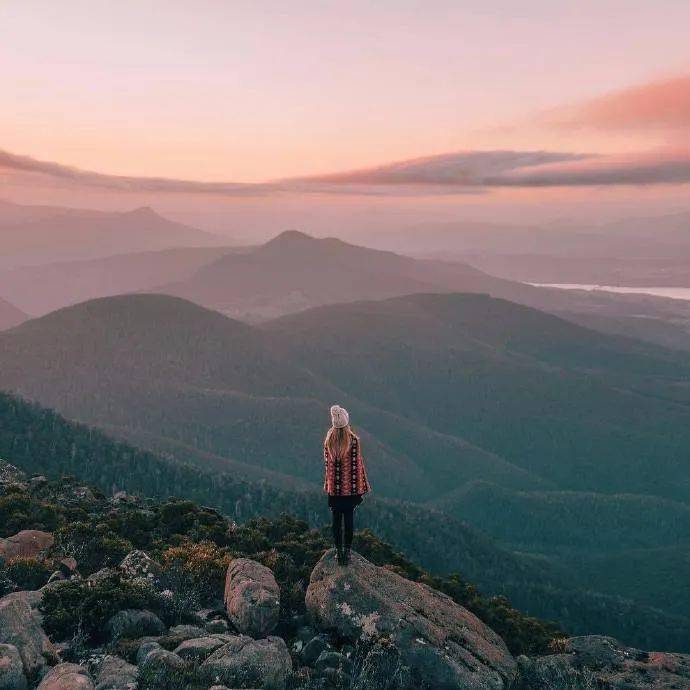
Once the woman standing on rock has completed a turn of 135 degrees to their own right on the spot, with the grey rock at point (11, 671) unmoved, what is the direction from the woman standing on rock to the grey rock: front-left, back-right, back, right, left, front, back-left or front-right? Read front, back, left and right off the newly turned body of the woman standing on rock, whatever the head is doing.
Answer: right

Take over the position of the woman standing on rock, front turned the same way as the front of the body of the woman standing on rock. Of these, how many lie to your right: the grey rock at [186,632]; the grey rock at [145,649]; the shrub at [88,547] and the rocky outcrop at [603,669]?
1

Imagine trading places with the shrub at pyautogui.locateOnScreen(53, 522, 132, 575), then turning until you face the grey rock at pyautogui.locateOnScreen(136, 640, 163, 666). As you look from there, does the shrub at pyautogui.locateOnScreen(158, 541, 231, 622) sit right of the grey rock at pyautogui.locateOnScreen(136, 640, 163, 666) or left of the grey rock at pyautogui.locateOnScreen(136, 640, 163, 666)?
left

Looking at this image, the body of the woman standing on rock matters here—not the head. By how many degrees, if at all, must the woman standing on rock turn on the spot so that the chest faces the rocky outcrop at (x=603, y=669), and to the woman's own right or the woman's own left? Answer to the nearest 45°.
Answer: approximately 90° to the woman's own right

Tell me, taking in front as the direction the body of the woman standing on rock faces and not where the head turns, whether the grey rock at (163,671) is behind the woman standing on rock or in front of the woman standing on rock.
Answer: behind

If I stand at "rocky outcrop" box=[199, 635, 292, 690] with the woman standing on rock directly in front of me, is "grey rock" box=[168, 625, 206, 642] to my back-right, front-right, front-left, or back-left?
front-left

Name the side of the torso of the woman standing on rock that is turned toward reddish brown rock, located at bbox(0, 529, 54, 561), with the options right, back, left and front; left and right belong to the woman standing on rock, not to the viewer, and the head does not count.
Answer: left

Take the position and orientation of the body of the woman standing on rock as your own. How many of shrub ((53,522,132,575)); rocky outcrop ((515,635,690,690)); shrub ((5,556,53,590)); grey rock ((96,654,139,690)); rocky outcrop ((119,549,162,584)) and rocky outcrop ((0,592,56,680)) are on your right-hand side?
1

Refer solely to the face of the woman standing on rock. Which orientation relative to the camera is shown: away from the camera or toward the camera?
away from the camera

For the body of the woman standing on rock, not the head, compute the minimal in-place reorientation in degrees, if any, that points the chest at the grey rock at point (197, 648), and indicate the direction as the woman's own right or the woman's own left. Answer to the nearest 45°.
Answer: approximately 135° to the woman's own left

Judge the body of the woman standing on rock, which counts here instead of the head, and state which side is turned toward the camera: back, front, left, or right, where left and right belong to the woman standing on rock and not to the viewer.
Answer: back

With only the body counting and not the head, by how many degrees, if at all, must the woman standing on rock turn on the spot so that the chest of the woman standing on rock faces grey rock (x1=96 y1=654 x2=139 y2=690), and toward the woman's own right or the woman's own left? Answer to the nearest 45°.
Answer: approximately 135° to the woman's own left
